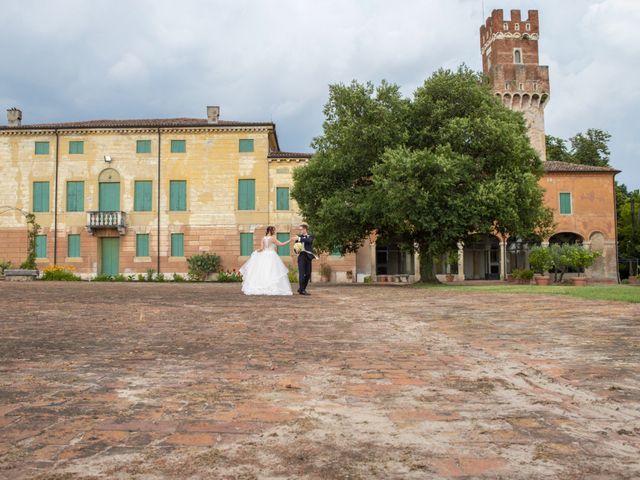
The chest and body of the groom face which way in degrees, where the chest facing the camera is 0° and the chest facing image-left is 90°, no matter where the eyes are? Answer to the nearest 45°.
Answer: approximately 45°

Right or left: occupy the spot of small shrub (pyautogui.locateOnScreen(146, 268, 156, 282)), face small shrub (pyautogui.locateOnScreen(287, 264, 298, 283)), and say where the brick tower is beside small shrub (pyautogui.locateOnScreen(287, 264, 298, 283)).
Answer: left

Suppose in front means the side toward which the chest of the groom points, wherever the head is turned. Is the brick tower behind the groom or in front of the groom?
behind

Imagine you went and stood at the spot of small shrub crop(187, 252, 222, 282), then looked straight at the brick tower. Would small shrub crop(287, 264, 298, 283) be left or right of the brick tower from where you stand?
right

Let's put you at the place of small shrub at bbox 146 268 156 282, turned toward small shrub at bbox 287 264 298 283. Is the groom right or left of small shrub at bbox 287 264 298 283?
right

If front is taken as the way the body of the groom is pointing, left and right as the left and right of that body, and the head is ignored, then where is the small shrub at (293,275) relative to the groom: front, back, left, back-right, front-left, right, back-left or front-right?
back-right

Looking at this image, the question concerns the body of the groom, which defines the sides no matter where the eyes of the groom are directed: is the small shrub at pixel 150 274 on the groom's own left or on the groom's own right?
on the groom's own right

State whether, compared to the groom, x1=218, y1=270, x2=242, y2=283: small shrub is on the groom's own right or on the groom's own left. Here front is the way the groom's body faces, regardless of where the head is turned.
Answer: on the groom's own right
